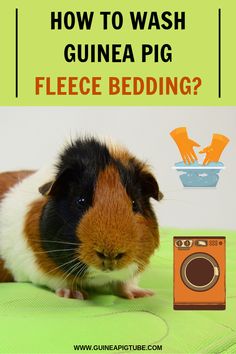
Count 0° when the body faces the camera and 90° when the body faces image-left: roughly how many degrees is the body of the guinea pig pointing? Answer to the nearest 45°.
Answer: approximately 315°
